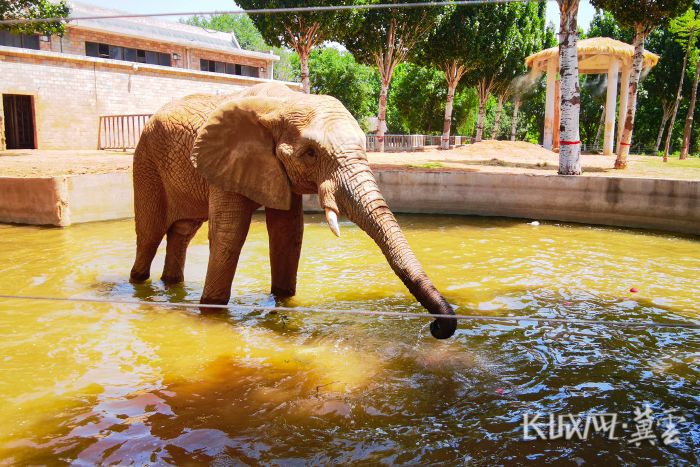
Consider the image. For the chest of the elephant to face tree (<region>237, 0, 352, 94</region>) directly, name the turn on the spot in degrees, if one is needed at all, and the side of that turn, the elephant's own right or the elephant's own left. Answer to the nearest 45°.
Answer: approximately 135° to the elephant's own left

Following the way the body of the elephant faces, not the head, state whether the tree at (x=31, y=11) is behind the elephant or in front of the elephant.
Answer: behind

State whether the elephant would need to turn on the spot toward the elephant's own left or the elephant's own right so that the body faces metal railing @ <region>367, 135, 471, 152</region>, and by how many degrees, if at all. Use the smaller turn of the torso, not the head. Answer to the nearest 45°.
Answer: approximately 135° to the elephant's own left

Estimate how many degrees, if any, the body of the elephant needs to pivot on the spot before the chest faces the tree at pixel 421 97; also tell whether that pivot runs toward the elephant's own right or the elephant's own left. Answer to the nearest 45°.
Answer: approximately 135° to the elephant's own left

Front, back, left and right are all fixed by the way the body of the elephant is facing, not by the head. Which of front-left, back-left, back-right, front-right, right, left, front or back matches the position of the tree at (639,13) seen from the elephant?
left

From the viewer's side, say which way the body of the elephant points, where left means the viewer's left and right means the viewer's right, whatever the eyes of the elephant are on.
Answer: facing the viewer and to the right of the viewer

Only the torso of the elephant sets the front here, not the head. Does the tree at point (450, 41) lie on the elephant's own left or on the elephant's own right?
on the elephant's own left

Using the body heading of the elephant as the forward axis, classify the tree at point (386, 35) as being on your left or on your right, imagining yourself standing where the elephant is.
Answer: on your left
